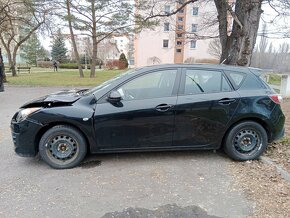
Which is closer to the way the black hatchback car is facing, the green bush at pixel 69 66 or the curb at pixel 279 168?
the green bush

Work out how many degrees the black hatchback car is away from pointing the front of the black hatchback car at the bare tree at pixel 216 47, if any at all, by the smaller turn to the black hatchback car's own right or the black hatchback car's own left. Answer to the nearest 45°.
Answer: approximately 90° to the black hatchback car's own right

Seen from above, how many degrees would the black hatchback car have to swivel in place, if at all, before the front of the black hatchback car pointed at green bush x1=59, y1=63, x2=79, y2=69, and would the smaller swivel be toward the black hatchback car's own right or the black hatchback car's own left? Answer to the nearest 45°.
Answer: approximately 90° to the black hatchback car's own right

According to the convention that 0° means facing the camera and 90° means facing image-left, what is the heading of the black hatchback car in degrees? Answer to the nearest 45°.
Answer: approximately 90°

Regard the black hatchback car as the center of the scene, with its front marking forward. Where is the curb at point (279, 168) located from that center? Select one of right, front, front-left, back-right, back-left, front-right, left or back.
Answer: back
